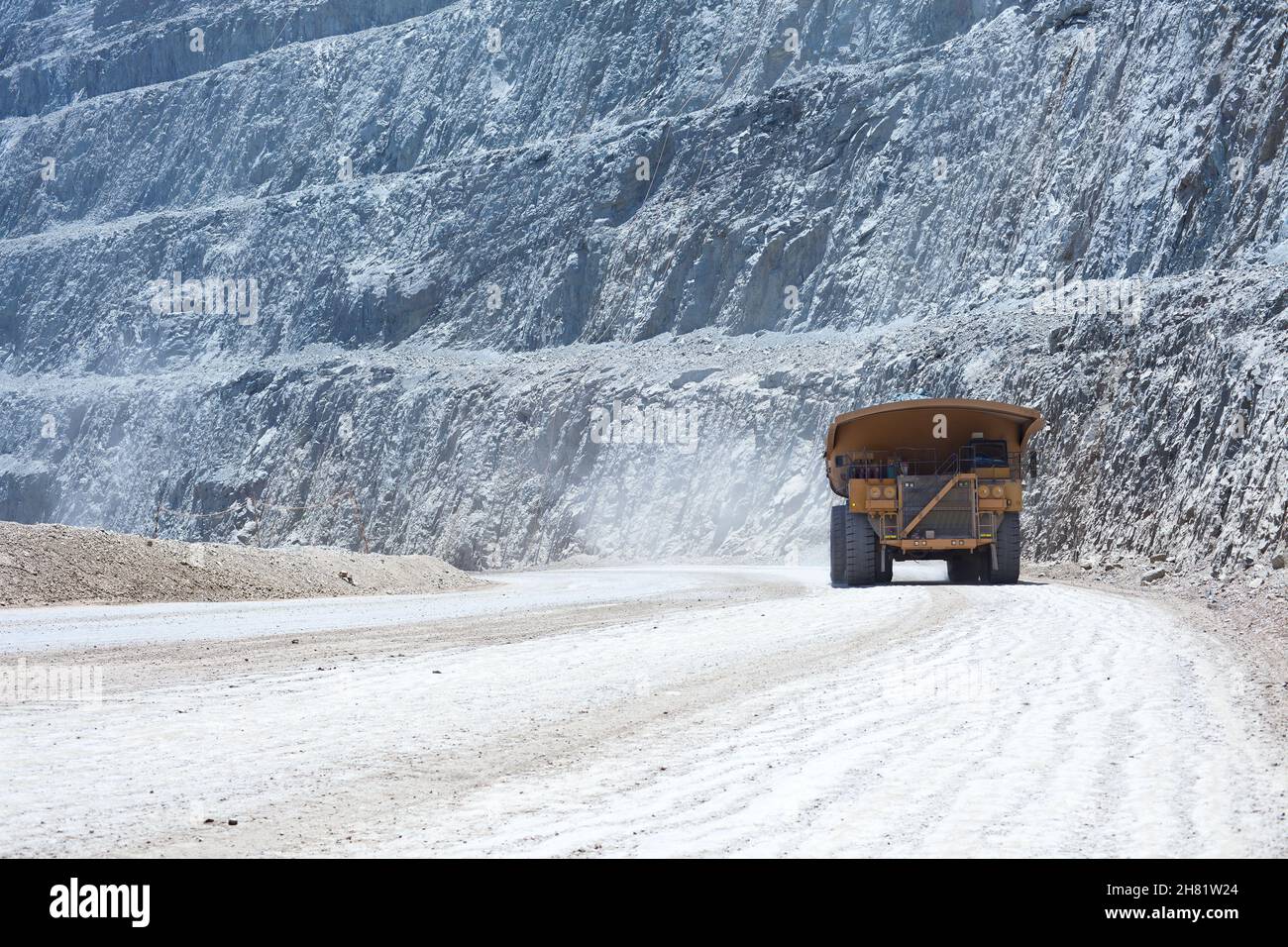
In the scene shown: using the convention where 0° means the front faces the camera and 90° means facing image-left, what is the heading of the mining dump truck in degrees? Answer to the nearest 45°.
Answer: approximately 0°
